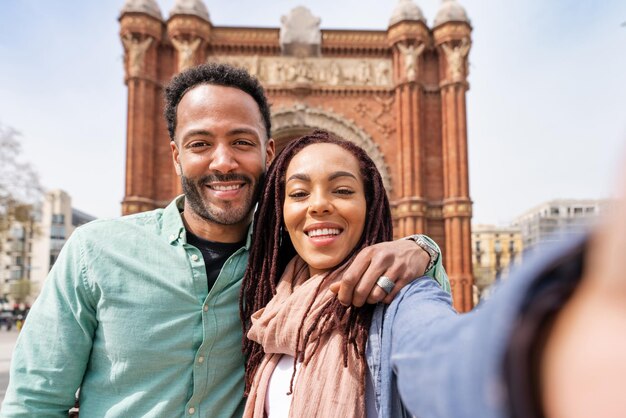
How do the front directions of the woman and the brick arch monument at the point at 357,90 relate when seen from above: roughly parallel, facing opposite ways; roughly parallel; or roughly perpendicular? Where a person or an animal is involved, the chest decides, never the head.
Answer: roughly parallel

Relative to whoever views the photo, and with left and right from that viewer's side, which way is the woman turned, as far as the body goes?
facing the viewer

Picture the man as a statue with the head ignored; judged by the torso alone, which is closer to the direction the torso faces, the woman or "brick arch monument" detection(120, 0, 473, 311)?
the woman

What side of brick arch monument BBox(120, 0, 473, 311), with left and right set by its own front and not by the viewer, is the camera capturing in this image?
front

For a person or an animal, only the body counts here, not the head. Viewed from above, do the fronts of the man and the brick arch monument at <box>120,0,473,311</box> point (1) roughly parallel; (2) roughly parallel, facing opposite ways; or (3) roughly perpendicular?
roughly parallel

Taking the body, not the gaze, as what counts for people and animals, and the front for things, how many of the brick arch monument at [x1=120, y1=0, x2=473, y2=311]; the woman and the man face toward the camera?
3

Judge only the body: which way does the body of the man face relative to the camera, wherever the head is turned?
toward the camera

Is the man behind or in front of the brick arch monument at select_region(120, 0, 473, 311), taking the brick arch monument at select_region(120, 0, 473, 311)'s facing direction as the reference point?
in front

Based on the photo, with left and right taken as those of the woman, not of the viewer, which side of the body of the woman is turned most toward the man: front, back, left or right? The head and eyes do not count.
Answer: right

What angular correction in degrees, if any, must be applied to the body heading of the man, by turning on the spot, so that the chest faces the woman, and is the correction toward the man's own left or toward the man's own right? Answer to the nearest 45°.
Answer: approximately 45° to the man's own left

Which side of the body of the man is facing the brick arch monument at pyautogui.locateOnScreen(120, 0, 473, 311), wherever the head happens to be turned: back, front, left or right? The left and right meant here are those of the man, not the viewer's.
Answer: back
